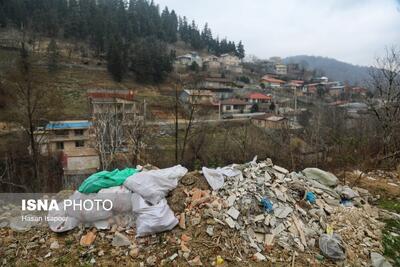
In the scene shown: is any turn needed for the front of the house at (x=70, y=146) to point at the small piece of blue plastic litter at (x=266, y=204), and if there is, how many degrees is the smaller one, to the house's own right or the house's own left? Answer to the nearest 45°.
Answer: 0° — it already faces it

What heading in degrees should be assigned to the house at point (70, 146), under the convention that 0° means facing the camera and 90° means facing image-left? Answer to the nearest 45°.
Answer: approximately 0°

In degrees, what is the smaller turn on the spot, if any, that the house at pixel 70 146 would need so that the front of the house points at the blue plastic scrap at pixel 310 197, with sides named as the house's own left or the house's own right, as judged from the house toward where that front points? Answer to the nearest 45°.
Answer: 0° — it already faces it

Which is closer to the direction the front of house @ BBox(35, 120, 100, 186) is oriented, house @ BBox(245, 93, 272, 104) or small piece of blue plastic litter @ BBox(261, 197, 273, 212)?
the small piece of blue plastic litter

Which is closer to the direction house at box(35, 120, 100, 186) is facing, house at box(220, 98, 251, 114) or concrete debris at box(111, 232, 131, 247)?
the concrete debris

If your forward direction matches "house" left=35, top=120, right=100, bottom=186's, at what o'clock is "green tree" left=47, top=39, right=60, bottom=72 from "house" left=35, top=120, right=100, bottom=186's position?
The green tree is roughly at 6 o'clock from the house.

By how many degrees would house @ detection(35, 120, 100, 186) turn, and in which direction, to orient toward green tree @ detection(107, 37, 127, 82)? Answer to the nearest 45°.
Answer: approximately 180°

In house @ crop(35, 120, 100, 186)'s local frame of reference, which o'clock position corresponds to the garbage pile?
The garbage pile is roughly at 12 o'clock from the house.

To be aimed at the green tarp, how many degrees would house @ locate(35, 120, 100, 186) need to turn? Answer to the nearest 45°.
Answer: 0° — it already faces it

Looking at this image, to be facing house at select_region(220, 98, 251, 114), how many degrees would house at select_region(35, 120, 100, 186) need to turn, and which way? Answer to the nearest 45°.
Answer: approximately 135° to its left

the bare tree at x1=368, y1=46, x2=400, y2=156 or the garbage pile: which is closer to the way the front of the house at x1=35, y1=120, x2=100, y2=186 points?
the garbage pile

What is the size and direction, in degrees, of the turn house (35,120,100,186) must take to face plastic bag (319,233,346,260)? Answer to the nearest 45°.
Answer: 0° — it already faces it
